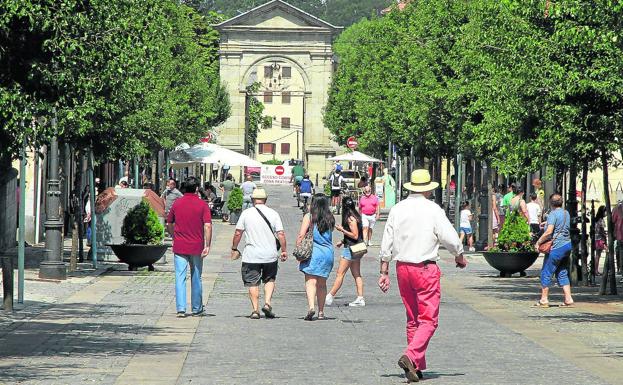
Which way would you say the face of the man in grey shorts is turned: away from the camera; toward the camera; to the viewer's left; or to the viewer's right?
away from the camera

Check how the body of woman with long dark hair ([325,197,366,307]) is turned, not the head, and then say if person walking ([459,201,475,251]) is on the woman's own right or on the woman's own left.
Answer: on the woman's own right

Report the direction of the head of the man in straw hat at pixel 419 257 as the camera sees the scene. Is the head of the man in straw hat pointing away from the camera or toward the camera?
away from the camera

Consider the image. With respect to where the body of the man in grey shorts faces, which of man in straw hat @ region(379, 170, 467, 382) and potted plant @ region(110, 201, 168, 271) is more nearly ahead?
the potted plant

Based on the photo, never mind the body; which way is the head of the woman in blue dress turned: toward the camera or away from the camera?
away from the camera

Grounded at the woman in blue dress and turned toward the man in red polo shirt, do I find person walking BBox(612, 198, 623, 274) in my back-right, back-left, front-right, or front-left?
back-right

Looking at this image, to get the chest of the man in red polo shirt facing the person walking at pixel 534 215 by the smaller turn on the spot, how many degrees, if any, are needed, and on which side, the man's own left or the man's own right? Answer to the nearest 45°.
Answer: approximately 45° to the man's own right

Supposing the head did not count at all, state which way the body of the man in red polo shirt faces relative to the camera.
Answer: away from the camera

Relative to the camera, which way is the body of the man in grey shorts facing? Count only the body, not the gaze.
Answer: away from the camera

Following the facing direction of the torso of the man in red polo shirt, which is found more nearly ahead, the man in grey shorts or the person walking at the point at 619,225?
the person walking
